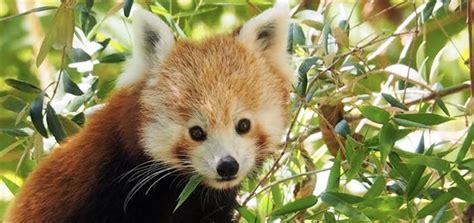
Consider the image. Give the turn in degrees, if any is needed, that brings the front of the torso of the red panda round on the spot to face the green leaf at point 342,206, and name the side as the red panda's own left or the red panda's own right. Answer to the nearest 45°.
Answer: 0° — it already faces it

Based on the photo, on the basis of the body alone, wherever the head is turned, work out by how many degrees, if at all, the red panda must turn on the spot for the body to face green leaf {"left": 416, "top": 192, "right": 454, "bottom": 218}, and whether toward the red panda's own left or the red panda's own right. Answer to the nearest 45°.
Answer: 0° — it already faces it

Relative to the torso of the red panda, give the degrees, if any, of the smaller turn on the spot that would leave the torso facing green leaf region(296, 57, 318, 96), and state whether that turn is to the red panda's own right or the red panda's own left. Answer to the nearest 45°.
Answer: approximately 45° to the red panda's own left

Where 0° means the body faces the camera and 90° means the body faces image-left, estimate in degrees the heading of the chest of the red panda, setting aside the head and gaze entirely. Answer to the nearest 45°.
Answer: approximately 315°

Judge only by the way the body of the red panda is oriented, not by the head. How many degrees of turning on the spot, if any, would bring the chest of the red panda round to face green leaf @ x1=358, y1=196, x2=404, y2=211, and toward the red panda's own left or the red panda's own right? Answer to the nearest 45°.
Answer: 0° — it already faces it

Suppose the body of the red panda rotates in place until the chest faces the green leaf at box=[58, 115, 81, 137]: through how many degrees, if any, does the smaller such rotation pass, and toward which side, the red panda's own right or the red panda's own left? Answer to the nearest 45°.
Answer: approximately 180°
